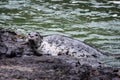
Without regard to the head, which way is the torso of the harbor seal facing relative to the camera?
to the viewer's left
